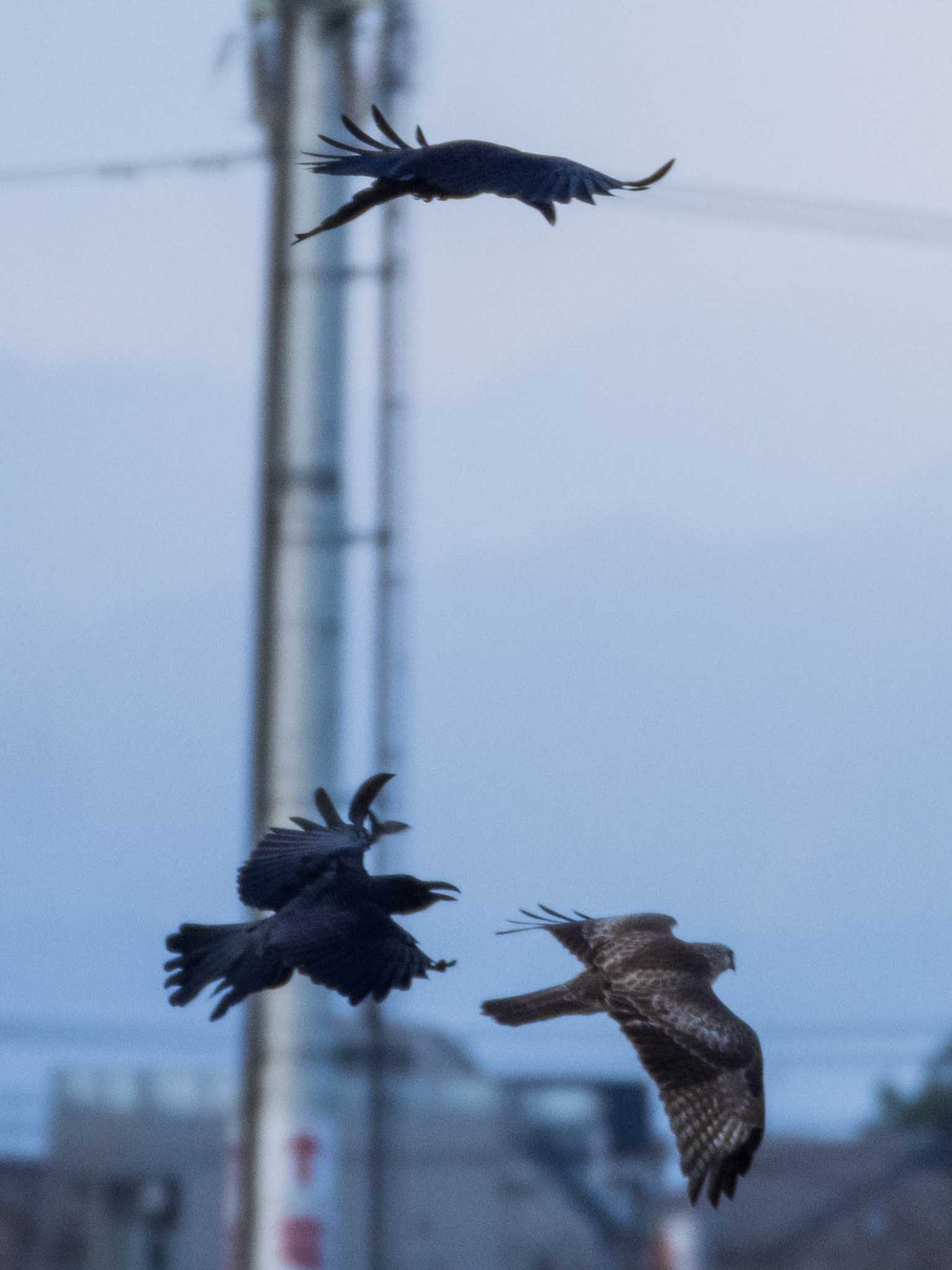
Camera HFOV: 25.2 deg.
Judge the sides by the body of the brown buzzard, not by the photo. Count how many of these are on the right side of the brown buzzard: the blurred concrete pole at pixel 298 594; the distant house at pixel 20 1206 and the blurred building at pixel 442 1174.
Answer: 0

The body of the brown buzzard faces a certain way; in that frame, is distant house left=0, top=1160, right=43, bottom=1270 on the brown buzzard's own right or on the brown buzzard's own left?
on the brown buzzard's own left

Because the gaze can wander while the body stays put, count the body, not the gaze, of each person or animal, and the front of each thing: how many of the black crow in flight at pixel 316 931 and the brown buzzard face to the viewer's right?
2

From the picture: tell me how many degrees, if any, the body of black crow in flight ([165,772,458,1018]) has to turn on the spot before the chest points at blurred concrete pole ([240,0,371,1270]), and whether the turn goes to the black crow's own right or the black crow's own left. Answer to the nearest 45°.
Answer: approximately 90° to the black crow's own left

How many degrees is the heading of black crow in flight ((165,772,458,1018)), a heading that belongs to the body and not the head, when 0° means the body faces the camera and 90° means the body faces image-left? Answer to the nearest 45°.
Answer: approximately 270°

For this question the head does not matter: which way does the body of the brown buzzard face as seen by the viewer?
to the viewer's right

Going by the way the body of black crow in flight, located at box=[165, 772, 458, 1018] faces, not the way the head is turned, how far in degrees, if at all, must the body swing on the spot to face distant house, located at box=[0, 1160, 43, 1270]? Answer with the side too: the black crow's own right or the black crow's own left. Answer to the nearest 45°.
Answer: approximately 90° to the black crow's own left

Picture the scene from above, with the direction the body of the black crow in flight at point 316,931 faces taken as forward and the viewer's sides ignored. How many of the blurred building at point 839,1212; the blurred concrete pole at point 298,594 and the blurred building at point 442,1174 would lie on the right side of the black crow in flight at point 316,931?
0

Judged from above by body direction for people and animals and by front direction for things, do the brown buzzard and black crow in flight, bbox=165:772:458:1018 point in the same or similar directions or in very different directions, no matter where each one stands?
same or similar directions
